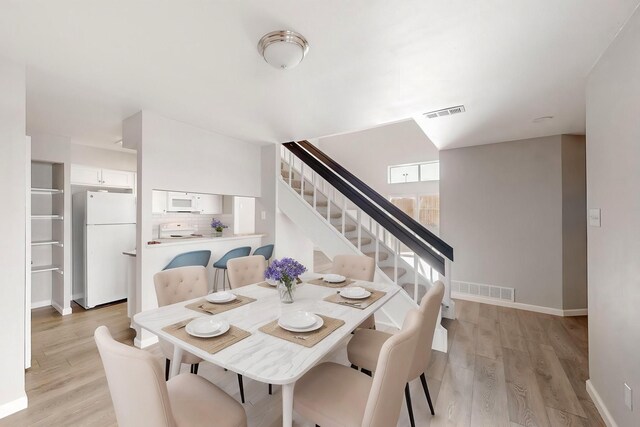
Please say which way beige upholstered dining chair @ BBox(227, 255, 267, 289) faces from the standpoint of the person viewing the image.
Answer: facing the viewer and to the right of the viewer

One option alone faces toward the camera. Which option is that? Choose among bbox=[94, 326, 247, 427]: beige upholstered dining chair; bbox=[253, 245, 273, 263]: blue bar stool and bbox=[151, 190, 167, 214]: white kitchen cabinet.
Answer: the white kitchen cabinet

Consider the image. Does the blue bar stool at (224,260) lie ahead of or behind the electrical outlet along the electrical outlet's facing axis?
ahead

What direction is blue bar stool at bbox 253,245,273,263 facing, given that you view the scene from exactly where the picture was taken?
facing away from the viewer and to the left of the viewer

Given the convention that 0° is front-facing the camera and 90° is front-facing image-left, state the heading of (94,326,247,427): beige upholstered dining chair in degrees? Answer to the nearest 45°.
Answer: approximately 225°

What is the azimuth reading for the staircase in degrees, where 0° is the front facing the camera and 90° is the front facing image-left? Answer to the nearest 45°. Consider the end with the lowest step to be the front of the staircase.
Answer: approximately 315°

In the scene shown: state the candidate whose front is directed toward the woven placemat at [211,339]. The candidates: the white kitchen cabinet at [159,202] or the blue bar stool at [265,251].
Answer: the white kitchen cabinet

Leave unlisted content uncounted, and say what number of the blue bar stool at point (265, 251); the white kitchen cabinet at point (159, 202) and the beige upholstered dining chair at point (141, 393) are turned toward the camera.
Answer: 1

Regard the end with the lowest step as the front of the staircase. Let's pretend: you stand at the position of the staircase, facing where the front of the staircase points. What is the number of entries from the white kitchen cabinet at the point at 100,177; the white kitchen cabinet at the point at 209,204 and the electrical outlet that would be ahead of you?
1

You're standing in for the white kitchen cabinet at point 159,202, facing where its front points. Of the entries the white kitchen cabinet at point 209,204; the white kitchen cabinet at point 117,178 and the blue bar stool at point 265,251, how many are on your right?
1

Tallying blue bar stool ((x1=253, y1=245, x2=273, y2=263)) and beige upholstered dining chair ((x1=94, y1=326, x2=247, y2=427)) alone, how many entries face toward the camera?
0

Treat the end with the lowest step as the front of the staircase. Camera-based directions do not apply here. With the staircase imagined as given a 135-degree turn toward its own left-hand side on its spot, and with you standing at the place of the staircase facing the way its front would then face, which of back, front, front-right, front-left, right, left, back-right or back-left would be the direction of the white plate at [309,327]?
back

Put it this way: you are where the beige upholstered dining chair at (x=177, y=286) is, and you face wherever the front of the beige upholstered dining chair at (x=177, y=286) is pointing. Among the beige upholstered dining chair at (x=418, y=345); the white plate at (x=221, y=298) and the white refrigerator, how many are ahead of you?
2
